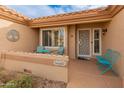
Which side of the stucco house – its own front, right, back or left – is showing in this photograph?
front

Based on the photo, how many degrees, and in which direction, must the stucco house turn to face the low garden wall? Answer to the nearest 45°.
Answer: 0° — it already faces it
